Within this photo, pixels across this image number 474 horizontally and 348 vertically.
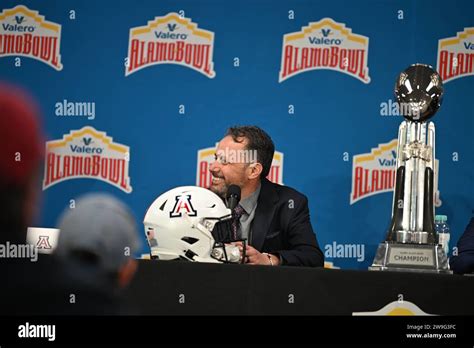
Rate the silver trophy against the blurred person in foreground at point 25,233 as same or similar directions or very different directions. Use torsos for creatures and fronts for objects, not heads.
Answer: very different directions

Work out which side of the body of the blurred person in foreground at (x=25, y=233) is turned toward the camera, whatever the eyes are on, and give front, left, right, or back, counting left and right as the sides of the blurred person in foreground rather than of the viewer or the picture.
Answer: back

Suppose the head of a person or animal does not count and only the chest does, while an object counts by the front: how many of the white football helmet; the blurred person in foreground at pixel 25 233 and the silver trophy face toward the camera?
1

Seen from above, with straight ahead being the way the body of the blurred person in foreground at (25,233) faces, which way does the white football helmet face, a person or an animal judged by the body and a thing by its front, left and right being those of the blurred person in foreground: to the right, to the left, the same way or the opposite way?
to the right

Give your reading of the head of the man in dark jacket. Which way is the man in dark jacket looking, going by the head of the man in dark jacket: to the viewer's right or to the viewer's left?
to the viewer's left

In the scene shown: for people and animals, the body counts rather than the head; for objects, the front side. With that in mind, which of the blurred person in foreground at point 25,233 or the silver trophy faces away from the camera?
the blurred person in foreground

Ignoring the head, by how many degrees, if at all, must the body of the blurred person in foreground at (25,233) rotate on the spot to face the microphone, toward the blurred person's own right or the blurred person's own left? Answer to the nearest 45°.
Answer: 0° — they already face it

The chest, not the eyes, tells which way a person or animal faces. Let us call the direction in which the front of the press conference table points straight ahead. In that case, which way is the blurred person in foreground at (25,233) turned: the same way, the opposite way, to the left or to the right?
the opposite way

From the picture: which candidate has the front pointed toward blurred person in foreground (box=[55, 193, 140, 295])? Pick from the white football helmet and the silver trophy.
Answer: the silver trophy

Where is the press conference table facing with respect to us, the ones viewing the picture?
facing the viewer

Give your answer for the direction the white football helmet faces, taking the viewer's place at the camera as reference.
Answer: facing to the right of the viewer

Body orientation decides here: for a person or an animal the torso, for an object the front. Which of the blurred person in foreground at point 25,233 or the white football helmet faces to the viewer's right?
the white football helmet

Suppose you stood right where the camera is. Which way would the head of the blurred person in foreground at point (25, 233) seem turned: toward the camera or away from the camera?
away from the camera

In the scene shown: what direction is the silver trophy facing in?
toward the camera
